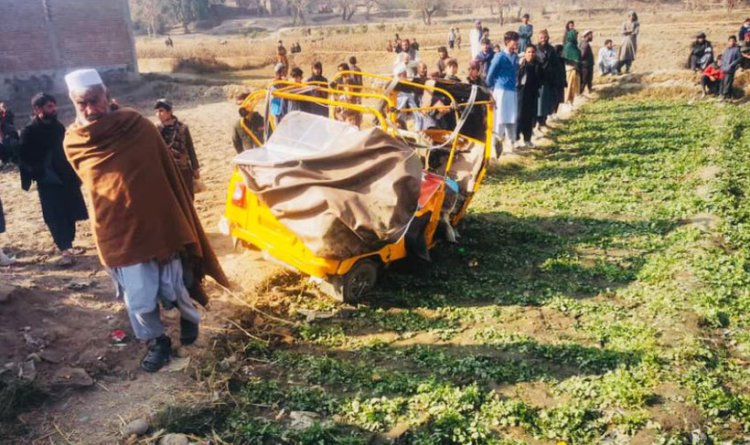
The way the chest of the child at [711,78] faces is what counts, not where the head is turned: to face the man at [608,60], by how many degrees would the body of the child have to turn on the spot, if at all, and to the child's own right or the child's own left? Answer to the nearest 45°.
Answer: approximately 90° to the child's own right

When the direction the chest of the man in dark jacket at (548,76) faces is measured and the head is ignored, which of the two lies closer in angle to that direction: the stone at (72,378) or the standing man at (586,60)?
the stone

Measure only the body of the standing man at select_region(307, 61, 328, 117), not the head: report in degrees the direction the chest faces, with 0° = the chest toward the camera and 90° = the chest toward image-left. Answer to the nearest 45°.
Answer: approximately 0°

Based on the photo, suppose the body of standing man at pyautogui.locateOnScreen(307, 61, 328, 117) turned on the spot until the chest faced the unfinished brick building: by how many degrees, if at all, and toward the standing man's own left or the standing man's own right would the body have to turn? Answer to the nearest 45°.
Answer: approximately 135° to the standing man's own right

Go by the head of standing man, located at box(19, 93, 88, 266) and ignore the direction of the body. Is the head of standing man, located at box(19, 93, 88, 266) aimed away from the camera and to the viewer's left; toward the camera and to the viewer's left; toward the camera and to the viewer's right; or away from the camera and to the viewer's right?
toward the camera and to the viewer's right

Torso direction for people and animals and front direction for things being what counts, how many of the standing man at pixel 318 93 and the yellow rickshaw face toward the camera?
1
